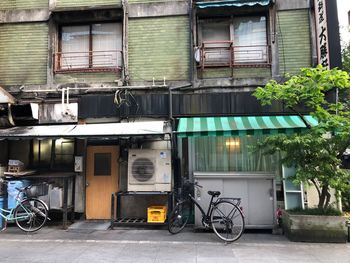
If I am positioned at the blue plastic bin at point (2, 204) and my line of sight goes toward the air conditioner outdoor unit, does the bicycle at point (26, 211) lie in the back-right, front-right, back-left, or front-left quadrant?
front-right

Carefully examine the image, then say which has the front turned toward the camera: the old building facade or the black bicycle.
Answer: the old building facade

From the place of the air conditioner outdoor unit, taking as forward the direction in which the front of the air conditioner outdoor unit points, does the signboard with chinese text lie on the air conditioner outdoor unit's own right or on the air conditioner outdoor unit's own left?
on the air conditioner outdoor unit's own left

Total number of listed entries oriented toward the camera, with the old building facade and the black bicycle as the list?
1

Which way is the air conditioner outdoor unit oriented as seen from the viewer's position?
toward the camera

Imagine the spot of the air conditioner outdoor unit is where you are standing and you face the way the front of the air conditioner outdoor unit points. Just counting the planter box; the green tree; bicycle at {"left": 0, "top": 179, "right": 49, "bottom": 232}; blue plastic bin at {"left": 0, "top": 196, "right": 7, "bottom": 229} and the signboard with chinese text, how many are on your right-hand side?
2

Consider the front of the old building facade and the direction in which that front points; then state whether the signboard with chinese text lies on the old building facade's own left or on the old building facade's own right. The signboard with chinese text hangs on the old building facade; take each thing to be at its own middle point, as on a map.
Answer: on the old building facade's own left

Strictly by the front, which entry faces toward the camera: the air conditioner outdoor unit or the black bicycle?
the air conditioner outdoor unit

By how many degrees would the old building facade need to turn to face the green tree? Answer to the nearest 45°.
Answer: approximately 45° to its left

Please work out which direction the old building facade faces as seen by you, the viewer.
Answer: facing the viewer

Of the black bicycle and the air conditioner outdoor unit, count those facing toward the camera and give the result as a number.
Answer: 1
